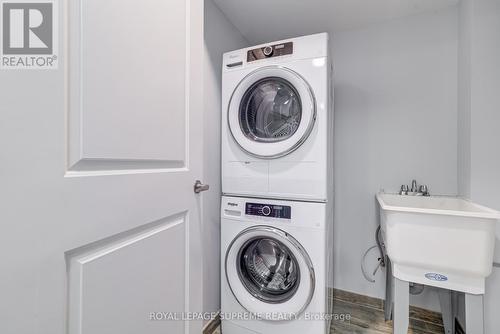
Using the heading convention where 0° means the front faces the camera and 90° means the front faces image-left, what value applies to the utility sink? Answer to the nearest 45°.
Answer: approximately 0°

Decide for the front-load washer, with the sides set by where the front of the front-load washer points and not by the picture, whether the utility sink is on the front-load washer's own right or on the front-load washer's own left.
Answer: on the front-load washer's own left

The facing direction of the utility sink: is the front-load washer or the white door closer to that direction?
the white door

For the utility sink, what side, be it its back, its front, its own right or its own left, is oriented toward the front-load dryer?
right

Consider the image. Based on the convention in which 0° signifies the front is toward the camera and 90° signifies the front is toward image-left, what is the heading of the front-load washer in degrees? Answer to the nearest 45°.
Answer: approximately 0°

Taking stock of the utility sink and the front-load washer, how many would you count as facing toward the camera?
2

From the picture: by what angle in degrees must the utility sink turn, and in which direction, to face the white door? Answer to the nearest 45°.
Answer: approximately 45° to its right

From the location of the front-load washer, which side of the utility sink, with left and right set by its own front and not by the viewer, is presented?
right
